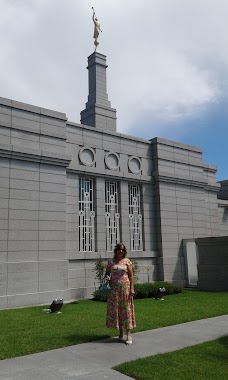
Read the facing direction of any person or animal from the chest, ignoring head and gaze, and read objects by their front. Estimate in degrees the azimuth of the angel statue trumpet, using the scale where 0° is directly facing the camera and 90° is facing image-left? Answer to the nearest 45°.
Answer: approximately 45°

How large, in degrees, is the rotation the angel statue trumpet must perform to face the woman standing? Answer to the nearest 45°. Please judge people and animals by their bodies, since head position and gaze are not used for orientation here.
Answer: approximately 45° to its left

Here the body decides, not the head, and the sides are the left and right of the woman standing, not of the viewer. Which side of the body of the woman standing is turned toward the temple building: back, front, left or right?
back

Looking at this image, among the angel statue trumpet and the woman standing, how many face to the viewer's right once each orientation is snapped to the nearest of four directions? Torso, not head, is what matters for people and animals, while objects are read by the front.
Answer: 0

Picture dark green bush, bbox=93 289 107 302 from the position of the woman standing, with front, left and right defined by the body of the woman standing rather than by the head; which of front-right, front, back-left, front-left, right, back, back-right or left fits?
back

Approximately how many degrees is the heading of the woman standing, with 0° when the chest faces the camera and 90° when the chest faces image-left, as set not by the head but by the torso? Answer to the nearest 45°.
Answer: approximately 0°

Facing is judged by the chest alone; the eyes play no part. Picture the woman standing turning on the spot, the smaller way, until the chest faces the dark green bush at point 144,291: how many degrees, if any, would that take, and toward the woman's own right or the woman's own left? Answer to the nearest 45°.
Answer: approximately 180°

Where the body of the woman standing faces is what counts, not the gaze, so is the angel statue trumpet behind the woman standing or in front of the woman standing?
behind
